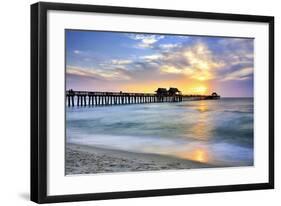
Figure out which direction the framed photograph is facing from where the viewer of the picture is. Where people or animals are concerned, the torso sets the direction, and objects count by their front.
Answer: facing the viewer and to the right of the viewer
